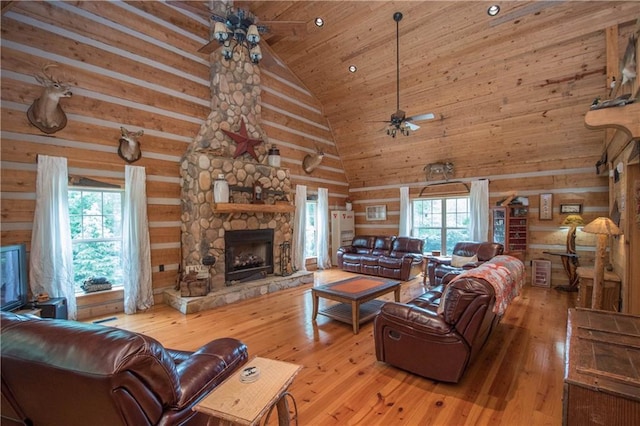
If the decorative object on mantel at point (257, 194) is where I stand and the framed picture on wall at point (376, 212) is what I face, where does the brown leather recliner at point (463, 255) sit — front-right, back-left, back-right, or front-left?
front-right

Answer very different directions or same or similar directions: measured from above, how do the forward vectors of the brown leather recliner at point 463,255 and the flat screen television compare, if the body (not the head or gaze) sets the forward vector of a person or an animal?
very different directions

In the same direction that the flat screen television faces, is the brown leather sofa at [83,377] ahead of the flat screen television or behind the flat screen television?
ahead

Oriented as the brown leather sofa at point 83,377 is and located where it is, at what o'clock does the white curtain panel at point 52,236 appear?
The white curtain panel is roughly at 10 o'clock from the brown leather sofa.

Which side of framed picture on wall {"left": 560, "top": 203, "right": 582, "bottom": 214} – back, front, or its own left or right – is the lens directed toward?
front

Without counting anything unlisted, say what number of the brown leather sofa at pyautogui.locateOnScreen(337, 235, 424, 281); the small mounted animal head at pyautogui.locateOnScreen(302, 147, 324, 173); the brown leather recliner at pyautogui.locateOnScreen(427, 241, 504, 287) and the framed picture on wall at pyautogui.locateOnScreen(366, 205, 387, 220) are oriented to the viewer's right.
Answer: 1

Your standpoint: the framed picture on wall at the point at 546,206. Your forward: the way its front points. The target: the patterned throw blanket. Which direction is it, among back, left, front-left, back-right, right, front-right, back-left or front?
front

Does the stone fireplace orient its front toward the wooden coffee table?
yes

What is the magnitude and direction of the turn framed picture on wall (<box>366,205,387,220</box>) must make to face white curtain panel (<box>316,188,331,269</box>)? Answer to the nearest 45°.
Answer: approximately 45° to its right

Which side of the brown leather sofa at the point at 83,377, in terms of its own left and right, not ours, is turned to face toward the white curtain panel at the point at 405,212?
front

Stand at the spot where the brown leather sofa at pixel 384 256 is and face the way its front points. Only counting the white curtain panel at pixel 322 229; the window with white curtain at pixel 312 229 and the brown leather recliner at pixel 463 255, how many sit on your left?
1

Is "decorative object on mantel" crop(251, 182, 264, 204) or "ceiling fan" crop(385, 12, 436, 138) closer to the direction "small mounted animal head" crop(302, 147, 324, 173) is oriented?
the ceiling fan

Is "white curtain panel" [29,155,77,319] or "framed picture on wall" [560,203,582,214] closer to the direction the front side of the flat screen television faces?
the framed picture on wall

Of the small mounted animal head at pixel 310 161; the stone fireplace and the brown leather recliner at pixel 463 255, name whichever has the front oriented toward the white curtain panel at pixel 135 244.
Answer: the brown leather recliner

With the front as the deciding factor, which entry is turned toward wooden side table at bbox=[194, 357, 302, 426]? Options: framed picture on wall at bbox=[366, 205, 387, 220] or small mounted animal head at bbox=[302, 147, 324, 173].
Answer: the framed picture on wall

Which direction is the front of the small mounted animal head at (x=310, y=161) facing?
to the viewer's right

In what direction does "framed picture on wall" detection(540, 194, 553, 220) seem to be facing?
toward the camera

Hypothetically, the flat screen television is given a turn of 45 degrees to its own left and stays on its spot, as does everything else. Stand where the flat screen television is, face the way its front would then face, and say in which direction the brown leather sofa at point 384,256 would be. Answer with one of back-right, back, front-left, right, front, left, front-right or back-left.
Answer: front
